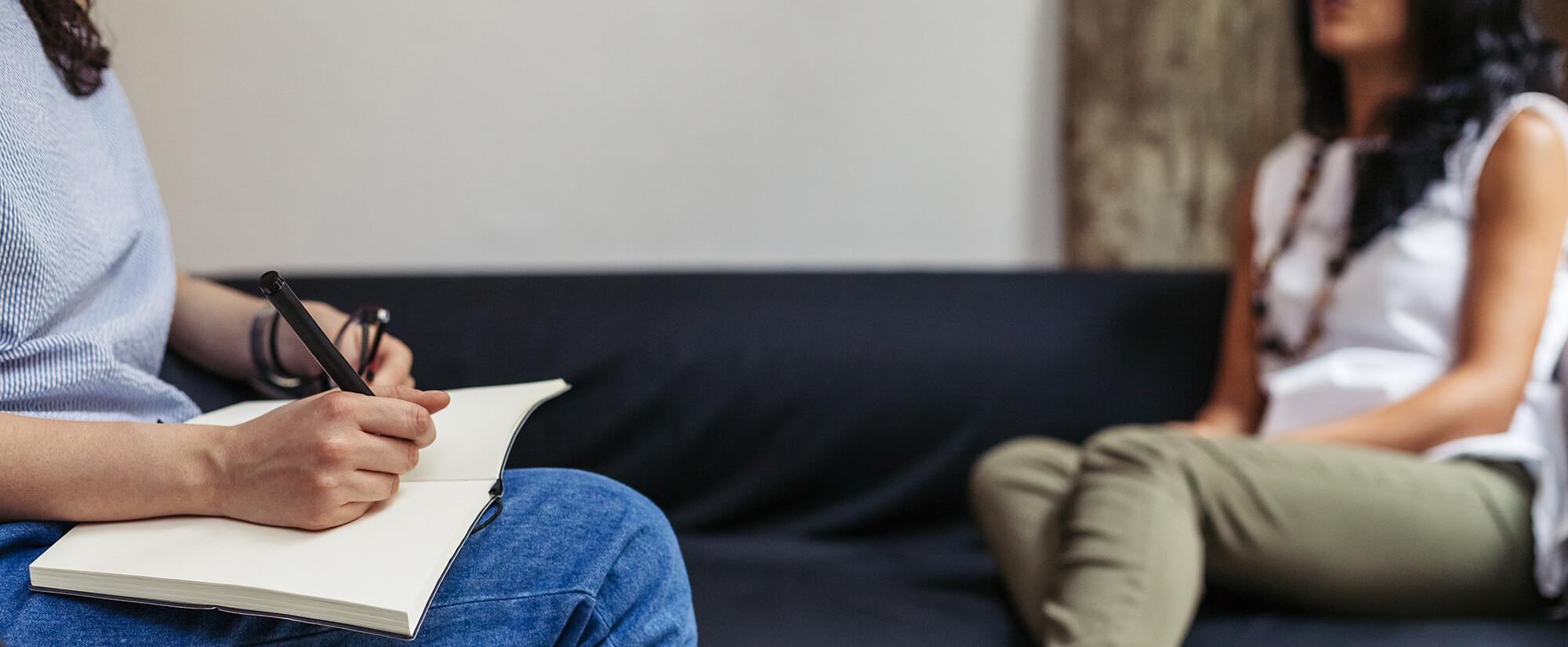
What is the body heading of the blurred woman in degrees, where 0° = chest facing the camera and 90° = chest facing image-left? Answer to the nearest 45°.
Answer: approximately 45°
